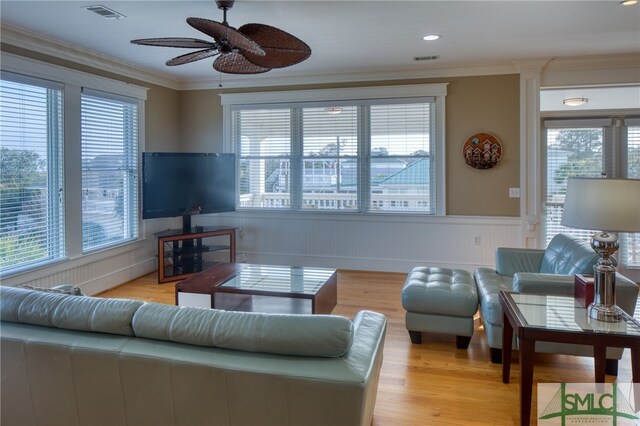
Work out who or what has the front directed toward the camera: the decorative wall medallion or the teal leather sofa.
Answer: the decorative wall medallion

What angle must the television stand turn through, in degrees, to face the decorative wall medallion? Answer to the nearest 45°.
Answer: approximately 45° to its left

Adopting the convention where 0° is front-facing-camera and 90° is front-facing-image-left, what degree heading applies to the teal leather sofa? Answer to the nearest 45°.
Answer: approximately 225°

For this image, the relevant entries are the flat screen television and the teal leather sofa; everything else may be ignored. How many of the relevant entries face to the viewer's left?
0

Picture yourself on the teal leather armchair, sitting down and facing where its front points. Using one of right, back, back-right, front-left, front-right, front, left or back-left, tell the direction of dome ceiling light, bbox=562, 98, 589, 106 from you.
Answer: right

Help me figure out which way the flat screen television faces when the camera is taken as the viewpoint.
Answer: facing the viewer and to the right of the viewer

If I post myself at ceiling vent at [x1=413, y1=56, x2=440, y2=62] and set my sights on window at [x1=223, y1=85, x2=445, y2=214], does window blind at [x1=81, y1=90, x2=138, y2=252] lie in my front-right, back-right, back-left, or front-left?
front-left

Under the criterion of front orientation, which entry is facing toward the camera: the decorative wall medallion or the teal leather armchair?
the decorative wall medallion

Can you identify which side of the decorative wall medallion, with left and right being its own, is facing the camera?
front

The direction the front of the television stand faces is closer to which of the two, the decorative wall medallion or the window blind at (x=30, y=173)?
the decorative wall medallion

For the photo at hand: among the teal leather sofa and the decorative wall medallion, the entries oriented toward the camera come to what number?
1

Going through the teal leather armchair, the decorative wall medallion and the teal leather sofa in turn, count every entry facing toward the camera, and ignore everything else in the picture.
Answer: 1

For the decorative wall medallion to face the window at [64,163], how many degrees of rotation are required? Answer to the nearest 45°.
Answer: approximately 45° to its right
